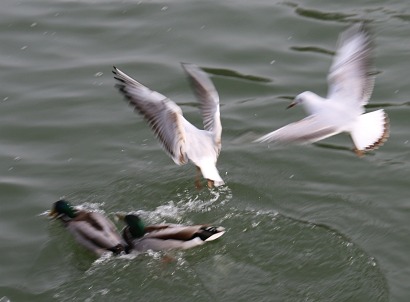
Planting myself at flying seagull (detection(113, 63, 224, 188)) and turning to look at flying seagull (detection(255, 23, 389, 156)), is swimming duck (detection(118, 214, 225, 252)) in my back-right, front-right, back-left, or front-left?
back-right

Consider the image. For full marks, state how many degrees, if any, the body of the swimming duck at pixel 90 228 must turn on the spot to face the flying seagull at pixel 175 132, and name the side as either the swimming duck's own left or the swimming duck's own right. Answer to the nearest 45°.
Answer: approximately 135° to the swimming duck's own right

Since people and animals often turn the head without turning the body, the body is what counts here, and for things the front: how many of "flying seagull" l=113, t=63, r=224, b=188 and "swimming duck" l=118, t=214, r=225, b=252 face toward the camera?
0

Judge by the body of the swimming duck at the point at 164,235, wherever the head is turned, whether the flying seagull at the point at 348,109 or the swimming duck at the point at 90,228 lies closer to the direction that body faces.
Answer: the swimming duck

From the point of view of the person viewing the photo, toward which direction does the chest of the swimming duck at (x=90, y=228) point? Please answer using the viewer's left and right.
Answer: facing away from the viewer and to the left of the viewer

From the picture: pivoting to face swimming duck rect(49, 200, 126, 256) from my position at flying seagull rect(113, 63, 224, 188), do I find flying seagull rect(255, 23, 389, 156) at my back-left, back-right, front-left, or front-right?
back-left

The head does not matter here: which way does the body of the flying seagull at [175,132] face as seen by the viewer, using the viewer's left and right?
facing away from the viewer and to the left of the viewer

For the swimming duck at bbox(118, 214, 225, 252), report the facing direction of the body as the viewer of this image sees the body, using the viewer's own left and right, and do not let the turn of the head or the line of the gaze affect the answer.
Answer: facing to the left of the viewer

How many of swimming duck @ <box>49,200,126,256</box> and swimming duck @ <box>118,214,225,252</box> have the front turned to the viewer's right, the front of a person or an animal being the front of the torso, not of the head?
0

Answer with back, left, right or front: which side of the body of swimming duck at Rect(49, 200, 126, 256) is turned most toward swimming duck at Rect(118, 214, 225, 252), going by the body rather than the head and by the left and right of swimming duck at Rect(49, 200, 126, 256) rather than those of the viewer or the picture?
back

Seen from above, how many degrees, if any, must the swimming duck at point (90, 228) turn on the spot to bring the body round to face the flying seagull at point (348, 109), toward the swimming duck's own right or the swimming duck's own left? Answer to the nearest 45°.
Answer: approximately 135° to the swimming duck's own right

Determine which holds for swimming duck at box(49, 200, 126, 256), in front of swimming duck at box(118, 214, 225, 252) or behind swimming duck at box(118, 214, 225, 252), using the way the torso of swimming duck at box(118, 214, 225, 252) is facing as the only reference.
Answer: in front

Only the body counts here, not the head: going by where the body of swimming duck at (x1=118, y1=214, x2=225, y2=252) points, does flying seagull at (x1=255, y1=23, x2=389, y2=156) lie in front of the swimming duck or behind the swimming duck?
behind
